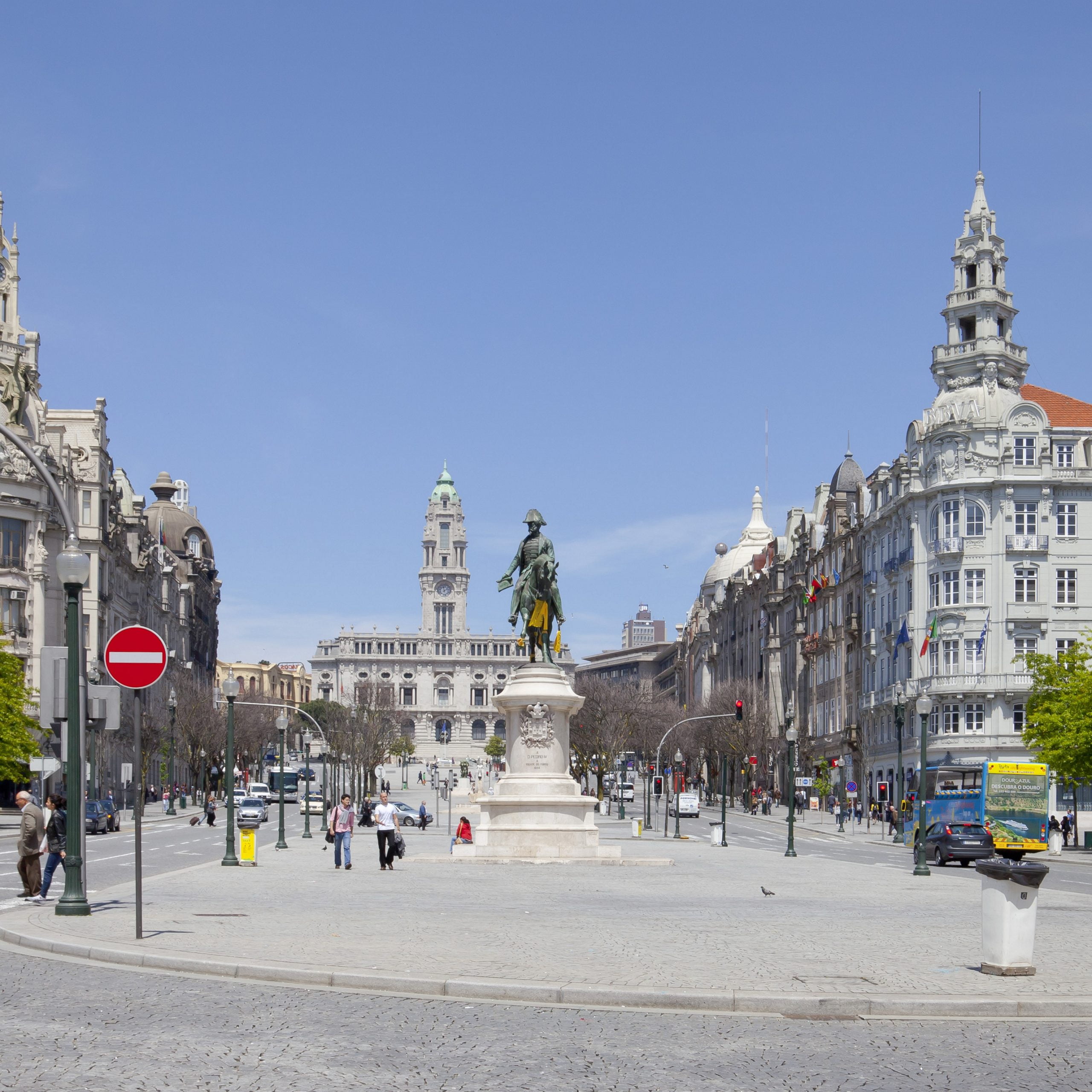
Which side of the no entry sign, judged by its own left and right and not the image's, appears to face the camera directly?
front

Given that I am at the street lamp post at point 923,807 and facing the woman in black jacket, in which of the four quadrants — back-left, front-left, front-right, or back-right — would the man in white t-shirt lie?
front-right

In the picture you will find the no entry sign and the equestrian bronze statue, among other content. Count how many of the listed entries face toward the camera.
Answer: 2

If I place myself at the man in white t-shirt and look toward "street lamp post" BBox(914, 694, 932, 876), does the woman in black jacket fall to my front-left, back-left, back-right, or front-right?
back-right

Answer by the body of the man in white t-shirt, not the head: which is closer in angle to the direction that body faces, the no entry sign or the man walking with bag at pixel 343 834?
the no entry sign

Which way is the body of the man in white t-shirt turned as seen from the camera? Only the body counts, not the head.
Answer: toward the camera

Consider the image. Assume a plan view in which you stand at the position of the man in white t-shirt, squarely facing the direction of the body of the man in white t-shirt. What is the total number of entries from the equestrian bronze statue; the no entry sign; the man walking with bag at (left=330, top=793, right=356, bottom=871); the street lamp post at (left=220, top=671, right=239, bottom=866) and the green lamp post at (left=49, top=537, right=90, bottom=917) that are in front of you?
2

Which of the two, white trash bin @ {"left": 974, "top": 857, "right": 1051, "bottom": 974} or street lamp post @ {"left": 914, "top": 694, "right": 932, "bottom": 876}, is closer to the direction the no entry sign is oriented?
the white trash bin
